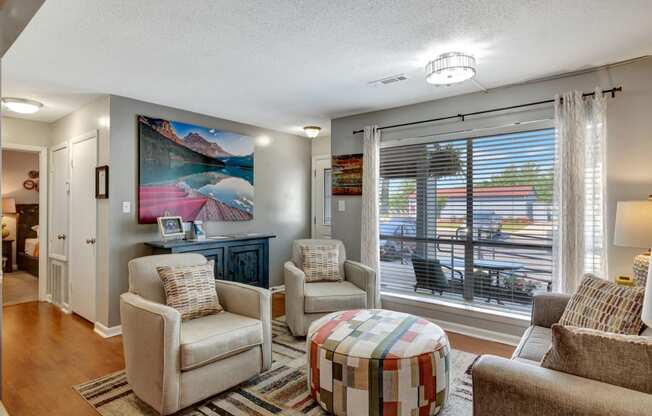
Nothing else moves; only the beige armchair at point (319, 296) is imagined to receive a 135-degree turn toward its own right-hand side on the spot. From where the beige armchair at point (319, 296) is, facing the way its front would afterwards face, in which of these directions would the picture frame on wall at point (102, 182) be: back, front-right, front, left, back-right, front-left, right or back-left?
front

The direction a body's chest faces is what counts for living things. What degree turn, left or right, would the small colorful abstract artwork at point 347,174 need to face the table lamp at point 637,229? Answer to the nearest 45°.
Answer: approximately 90° to its left

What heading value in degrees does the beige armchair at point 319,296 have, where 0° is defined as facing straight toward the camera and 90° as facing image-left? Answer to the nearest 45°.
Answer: approximately 315°

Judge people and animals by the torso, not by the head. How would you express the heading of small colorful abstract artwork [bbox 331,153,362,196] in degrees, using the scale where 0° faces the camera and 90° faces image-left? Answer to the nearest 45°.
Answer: approximately 45°

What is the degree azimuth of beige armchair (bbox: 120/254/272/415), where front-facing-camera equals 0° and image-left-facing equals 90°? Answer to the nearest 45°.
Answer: approximately 315°

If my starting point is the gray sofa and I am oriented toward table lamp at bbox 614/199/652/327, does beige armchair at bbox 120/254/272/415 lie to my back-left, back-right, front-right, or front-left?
back-left

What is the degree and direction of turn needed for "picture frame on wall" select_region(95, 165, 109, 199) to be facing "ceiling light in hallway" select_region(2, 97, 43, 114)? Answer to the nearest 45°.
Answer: approximately 90° to its right

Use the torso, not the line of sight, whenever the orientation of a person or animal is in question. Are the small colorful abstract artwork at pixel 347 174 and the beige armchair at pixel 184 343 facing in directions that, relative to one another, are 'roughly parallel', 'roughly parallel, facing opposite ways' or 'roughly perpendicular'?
roughly perpendicular

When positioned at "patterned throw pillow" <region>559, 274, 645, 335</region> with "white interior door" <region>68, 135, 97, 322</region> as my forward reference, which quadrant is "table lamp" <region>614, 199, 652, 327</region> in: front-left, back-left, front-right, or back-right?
back-right

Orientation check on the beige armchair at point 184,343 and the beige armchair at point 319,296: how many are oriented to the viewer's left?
0

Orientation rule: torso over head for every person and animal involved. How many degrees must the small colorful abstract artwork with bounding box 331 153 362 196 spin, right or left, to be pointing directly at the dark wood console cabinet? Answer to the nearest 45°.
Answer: approximately 45° to its right
